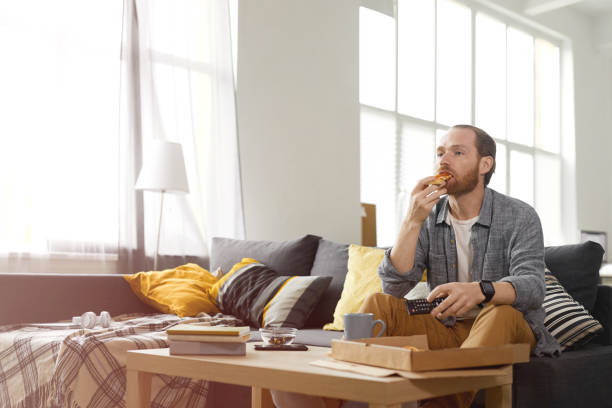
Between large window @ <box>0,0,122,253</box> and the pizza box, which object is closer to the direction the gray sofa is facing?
the pizza box

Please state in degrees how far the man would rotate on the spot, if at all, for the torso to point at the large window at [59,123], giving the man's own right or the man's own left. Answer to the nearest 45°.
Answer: approximately 90° to the man's own right

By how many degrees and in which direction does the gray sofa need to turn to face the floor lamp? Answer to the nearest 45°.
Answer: approximately 135° to its right

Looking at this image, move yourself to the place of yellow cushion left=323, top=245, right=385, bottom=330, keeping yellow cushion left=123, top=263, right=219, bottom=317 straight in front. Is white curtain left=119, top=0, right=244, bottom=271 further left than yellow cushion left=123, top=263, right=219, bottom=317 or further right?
right

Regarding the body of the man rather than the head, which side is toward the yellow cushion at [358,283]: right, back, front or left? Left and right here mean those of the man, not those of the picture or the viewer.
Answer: right

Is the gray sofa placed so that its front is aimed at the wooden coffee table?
yes

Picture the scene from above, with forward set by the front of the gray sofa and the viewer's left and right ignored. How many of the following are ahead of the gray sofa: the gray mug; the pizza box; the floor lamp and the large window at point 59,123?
2

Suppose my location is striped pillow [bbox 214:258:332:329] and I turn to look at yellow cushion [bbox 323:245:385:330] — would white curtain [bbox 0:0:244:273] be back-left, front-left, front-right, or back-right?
back-left

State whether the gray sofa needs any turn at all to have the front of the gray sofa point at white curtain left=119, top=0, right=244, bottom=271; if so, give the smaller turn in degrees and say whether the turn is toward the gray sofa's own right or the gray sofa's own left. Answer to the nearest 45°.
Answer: approximately 135° to the gray sofa's own right

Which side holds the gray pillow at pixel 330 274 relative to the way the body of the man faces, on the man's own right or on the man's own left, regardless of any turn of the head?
on the man's own right

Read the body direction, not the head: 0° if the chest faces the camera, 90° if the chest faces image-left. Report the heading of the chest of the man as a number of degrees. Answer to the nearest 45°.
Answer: approximately 45°

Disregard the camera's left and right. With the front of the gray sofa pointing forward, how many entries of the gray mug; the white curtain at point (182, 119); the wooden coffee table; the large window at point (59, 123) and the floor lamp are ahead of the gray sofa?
2

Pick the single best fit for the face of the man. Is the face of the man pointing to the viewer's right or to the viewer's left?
to the viewer's left

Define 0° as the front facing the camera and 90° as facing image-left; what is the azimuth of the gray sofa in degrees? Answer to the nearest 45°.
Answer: approximately 0°

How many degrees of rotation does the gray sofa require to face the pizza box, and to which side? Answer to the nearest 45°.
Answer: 0° — it already faces it
